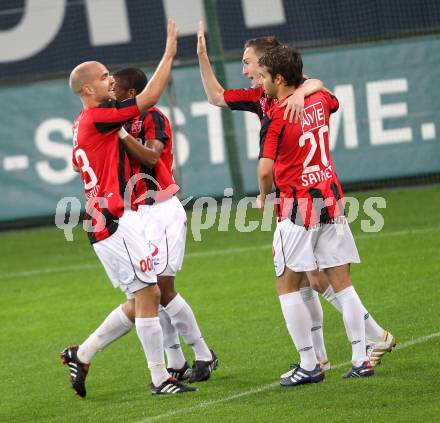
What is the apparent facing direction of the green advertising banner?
toward the camera

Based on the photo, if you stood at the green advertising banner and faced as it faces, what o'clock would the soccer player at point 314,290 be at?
The soccer player is roughly at 12 o'clock from the green advertising banner.

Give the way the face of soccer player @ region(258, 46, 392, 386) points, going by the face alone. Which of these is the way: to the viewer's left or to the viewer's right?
to the viewer's left

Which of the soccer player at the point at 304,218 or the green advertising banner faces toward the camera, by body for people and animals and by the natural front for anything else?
the green advertising banner

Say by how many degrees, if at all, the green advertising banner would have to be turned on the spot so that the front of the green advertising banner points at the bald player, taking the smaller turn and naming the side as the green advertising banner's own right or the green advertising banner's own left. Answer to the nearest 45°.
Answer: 0° — it already faces them

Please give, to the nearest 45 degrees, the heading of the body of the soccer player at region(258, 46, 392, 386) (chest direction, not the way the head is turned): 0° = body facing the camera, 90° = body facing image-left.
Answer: approximately 135°

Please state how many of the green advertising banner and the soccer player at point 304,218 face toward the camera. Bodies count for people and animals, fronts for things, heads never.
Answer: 1

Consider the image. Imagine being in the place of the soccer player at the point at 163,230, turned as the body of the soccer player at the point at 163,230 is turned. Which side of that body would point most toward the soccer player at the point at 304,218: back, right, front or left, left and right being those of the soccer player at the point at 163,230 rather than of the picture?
left

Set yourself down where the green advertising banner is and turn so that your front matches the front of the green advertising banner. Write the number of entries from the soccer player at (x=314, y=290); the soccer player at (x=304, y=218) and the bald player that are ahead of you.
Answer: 3

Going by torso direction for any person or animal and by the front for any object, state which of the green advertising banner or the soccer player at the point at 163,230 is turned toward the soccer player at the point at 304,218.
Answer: the green advertising banner

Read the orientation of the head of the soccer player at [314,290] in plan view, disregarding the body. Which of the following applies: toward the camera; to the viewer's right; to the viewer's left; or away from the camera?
to the viewer's left

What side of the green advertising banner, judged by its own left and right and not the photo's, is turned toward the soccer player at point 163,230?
front

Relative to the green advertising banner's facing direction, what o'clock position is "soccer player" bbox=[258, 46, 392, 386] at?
The soccer player is roughly at 12 o'clock from the green advertising banner.

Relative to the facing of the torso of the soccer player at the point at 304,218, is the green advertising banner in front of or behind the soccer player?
in front

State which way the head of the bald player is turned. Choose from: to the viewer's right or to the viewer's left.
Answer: to the viewer's right
